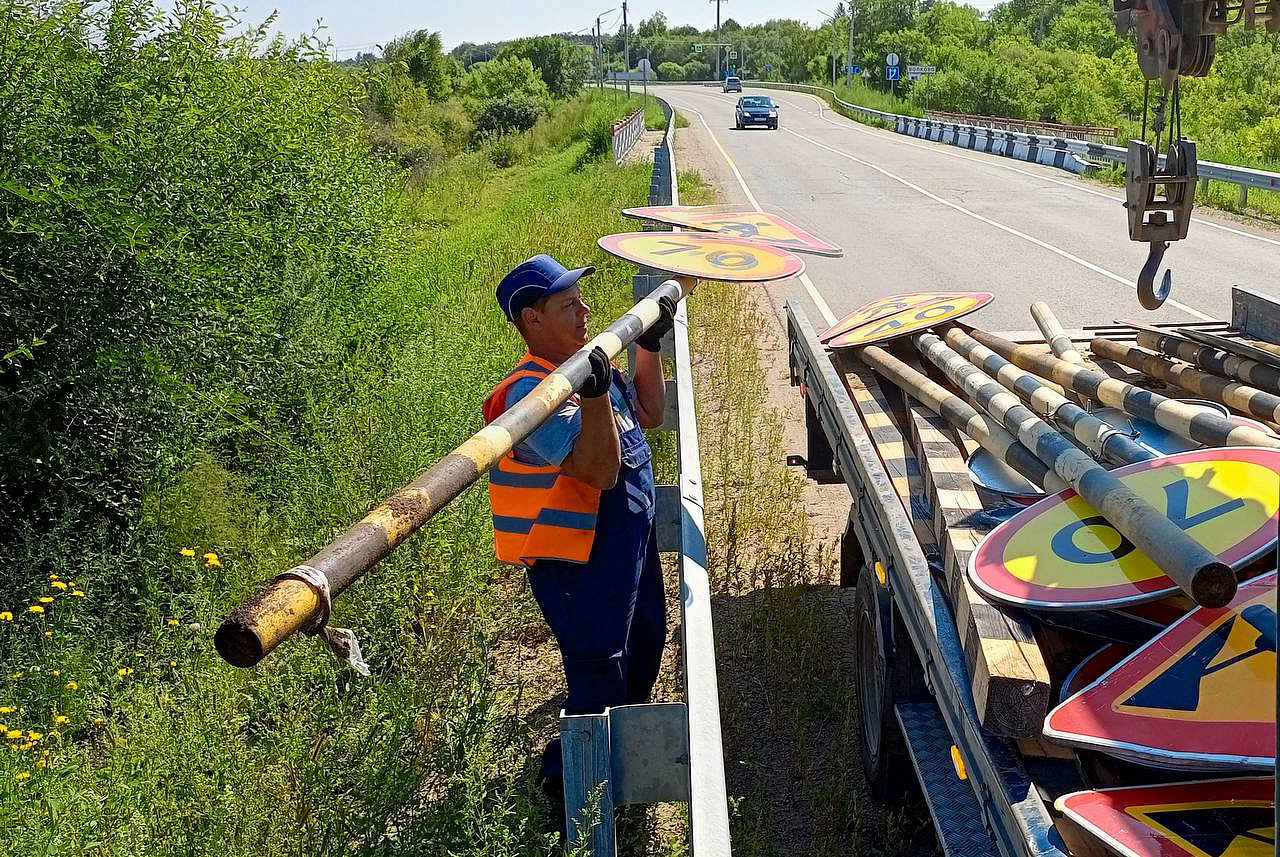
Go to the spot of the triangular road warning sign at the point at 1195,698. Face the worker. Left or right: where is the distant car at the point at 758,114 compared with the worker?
right

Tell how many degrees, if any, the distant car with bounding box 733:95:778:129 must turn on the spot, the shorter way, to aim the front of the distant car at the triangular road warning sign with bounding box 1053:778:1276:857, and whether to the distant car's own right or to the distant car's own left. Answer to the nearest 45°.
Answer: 0° — it already faces it

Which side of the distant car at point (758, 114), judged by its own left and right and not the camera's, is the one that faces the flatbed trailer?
front

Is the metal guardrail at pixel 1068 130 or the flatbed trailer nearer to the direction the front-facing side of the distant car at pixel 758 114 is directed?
the flatbed trailer

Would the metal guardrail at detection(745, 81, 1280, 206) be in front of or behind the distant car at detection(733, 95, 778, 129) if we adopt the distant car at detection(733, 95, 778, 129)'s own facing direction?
in front

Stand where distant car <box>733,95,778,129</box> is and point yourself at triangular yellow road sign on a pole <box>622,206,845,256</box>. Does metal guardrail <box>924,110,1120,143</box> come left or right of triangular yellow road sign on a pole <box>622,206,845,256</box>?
left

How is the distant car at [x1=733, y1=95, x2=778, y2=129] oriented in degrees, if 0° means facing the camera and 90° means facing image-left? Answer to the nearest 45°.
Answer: approximately 0°

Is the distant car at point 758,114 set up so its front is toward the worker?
yes

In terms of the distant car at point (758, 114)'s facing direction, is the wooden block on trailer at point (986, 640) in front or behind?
in front

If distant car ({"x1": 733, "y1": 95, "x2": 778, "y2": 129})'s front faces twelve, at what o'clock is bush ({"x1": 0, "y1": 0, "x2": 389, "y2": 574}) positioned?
The bush is roughly at 12 o'clock from the distant car.

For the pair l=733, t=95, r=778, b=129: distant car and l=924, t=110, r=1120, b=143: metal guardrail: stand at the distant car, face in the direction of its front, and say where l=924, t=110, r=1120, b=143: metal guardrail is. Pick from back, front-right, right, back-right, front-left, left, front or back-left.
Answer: front-left

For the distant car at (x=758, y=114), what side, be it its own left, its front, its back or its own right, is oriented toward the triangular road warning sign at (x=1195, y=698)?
front

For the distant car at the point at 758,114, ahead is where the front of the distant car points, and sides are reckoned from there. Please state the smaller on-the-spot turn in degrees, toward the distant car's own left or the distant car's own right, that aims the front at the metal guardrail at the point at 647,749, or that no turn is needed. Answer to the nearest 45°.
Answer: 0° — it already faces it
